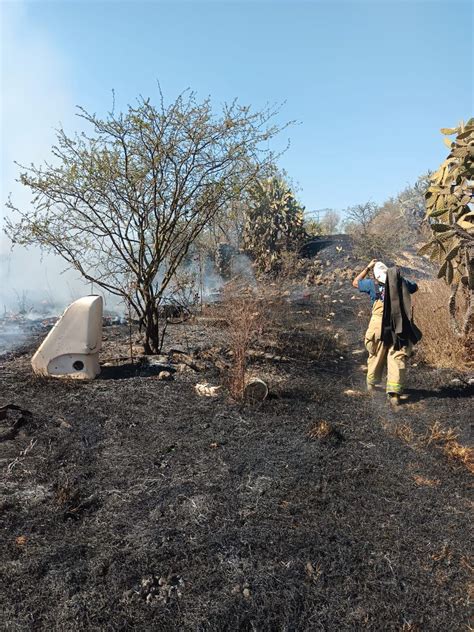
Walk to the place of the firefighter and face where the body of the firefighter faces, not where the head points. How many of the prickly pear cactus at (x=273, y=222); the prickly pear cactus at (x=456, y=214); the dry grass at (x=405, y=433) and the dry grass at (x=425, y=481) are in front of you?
2
